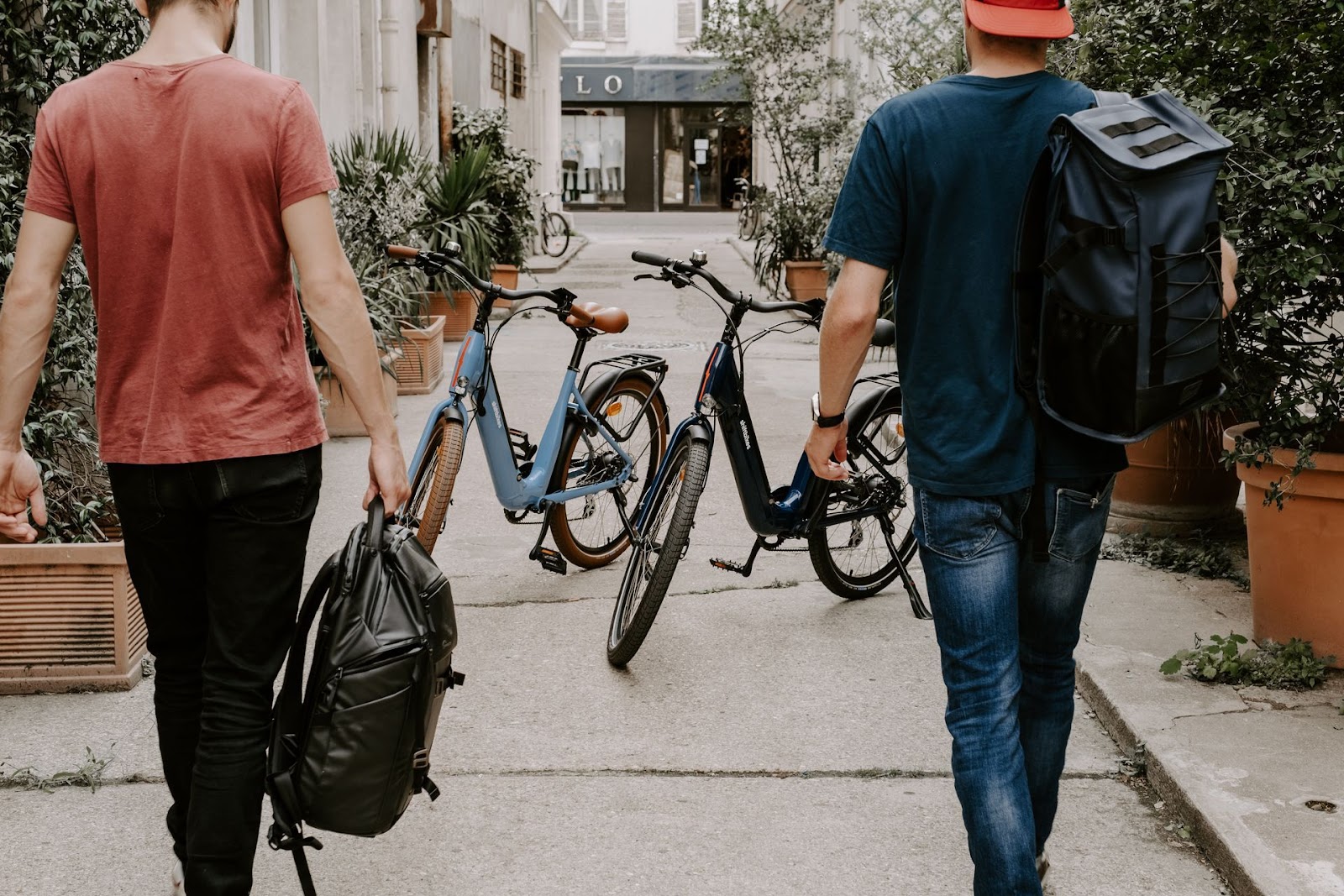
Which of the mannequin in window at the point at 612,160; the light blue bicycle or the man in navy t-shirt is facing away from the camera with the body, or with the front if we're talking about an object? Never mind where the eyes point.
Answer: the man in navy t-shirt

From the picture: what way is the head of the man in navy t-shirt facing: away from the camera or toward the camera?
away from the camera

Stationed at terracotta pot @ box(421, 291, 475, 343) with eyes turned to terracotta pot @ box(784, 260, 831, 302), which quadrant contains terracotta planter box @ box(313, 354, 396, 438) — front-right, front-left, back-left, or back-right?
back-right

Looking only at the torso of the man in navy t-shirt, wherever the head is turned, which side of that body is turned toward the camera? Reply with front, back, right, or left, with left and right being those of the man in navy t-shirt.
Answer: back

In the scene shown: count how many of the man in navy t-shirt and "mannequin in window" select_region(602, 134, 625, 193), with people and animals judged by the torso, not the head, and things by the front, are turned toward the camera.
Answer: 1

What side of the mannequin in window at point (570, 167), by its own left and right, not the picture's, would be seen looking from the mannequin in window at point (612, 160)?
left

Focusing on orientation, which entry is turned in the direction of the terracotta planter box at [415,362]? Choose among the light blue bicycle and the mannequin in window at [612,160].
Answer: the mannequin in window

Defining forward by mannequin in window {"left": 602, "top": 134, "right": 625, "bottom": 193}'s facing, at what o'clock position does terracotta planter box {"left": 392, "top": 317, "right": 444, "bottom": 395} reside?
The terracotta planter box is roughly at 12 o'clock from the mannequin in window.

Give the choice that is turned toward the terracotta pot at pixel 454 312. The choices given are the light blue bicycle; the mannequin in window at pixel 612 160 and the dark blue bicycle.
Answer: the mannequin in window

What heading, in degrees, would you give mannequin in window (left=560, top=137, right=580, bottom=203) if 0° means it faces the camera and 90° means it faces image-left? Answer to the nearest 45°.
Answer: approximately 0°

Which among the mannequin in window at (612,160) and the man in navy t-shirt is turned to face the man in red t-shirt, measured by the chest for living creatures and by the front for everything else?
the mannequin in window

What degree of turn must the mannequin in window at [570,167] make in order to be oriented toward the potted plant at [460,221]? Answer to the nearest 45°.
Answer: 0° — it already faces it

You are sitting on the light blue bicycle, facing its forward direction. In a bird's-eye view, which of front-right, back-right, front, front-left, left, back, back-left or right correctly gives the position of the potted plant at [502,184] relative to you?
back-right
